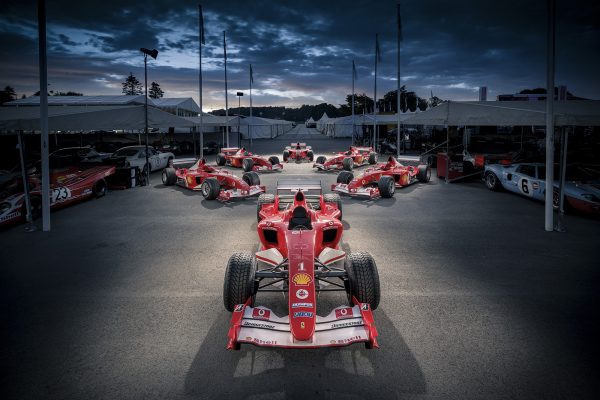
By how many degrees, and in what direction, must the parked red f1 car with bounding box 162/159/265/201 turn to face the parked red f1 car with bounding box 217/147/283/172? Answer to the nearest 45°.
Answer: approximately 135° to its left

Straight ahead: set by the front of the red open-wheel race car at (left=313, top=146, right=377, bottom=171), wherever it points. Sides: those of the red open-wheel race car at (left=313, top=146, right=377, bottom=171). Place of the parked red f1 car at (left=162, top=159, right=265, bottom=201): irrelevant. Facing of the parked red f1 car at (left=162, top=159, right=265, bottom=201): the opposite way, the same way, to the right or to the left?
to the left

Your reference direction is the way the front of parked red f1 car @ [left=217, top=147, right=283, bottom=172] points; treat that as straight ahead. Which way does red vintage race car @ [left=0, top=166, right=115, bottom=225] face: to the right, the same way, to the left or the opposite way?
to the right

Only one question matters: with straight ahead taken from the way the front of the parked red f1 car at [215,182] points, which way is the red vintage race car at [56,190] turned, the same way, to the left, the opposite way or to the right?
to the right

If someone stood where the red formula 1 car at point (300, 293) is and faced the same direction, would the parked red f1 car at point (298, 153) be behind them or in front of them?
behind

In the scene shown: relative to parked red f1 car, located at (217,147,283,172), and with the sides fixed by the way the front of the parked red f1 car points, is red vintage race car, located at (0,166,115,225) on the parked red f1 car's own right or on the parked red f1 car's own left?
on the parked red f1 car's own right

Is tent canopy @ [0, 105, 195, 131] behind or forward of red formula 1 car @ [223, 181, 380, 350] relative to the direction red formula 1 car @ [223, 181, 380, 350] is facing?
behind

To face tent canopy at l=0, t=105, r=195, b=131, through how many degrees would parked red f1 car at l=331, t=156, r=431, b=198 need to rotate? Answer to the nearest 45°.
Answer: approximately 45° to its right

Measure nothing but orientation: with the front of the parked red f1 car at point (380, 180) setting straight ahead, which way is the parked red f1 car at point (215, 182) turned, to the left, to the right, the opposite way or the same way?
to the left

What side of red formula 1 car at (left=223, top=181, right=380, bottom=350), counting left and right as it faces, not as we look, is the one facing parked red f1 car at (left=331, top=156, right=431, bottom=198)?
back

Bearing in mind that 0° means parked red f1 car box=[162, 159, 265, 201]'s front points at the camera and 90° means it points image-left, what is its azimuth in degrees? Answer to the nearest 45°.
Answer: approximately 315°
